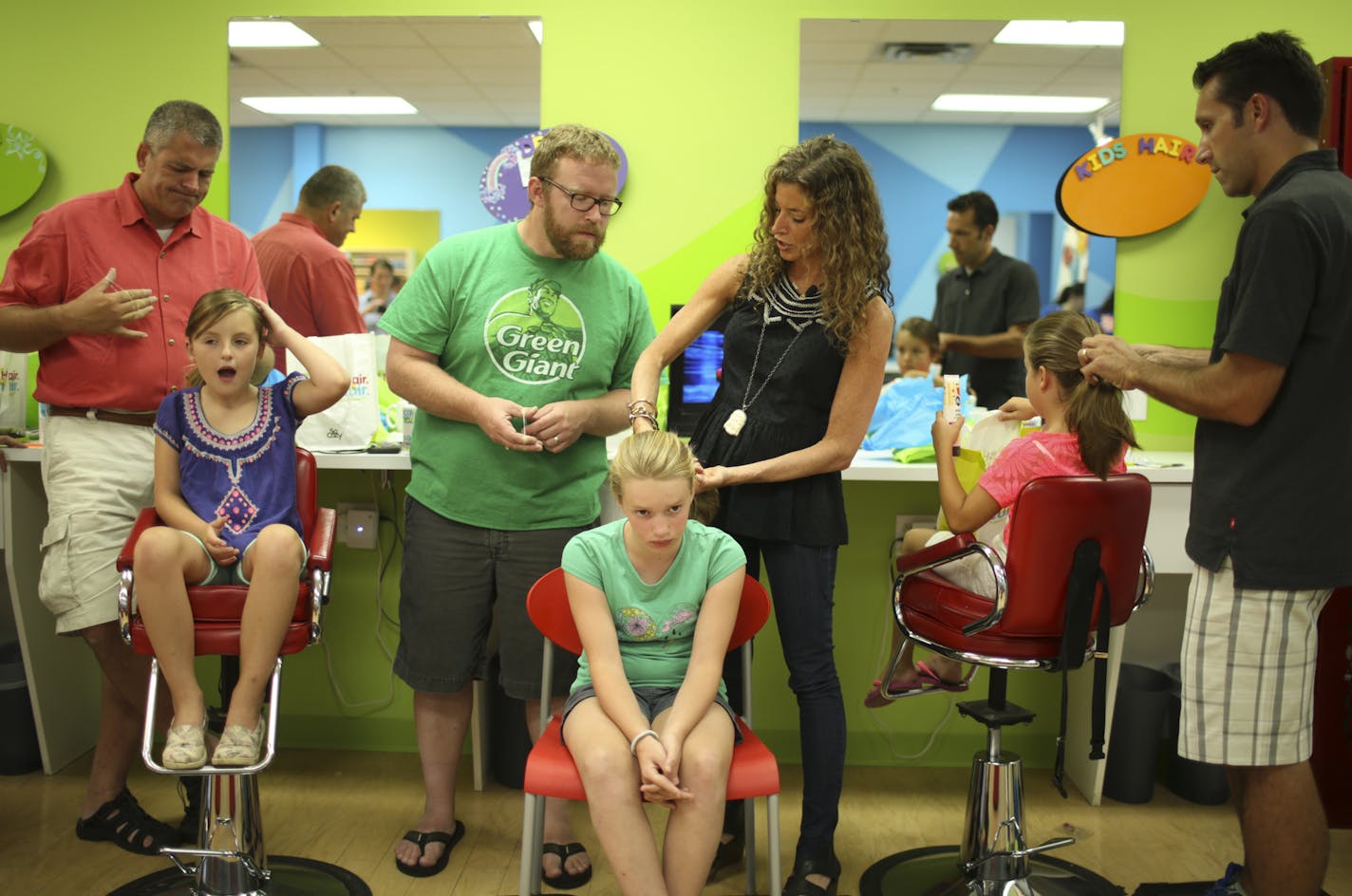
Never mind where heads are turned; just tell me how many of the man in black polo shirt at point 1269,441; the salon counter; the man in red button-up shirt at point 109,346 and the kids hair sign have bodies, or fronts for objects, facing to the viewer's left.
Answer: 1

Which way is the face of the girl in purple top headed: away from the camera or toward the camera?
toward the camera

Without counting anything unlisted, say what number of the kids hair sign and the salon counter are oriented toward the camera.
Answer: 2

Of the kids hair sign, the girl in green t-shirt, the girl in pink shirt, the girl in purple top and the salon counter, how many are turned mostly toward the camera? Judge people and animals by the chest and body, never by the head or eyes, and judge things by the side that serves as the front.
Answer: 4

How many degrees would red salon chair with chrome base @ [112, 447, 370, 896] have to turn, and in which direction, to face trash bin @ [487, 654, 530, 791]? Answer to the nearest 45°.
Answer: approximately 135° to its left

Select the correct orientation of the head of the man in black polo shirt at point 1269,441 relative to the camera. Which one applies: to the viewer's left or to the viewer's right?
to the viewer's left

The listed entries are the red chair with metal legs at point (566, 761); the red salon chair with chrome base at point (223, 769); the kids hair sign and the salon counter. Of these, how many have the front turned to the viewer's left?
0

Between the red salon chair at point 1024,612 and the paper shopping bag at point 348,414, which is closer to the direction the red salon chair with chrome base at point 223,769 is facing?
the red salon chair

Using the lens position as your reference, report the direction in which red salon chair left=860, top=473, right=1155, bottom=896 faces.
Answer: facing away from the viewer and to the left of the viewer

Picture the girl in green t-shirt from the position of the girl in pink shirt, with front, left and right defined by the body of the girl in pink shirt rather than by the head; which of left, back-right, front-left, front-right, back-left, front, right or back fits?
left

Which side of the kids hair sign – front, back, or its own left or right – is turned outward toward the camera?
front

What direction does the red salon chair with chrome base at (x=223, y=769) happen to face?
toward the camera

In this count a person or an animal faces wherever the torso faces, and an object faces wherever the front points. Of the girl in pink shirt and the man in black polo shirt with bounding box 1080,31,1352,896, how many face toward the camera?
0

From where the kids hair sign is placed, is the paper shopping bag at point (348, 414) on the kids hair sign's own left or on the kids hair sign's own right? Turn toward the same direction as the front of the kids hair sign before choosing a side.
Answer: on the kids hair sign's own right

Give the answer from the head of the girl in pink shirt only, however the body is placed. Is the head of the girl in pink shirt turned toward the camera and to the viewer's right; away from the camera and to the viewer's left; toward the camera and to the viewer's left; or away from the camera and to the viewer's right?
away from the camera and to the viewer's left

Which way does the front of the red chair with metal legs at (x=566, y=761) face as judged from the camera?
facing the viewer

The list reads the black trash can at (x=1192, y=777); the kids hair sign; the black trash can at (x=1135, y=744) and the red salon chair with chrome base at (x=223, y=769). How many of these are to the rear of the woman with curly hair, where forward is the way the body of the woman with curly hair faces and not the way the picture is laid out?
3

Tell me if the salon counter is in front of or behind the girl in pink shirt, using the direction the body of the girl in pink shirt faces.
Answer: in front
